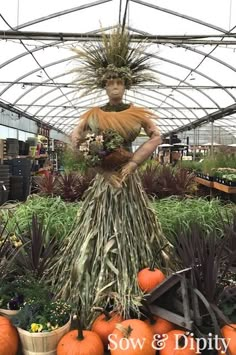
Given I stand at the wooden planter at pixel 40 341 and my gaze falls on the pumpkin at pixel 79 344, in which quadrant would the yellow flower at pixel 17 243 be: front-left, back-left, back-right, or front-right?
back-left

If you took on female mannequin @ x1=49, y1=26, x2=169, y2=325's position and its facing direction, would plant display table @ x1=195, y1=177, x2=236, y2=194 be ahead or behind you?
behind

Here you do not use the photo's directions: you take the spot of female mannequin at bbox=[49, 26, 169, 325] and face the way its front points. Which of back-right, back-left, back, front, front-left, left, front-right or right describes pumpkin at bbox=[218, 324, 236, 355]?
front-left

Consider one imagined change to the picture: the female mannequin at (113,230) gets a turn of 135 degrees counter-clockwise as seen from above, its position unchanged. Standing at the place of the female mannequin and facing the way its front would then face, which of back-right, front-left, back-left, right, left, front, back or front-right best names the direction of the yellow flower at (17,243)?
left

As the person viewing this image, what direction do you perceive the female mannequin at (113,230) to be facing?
facing the viewer
